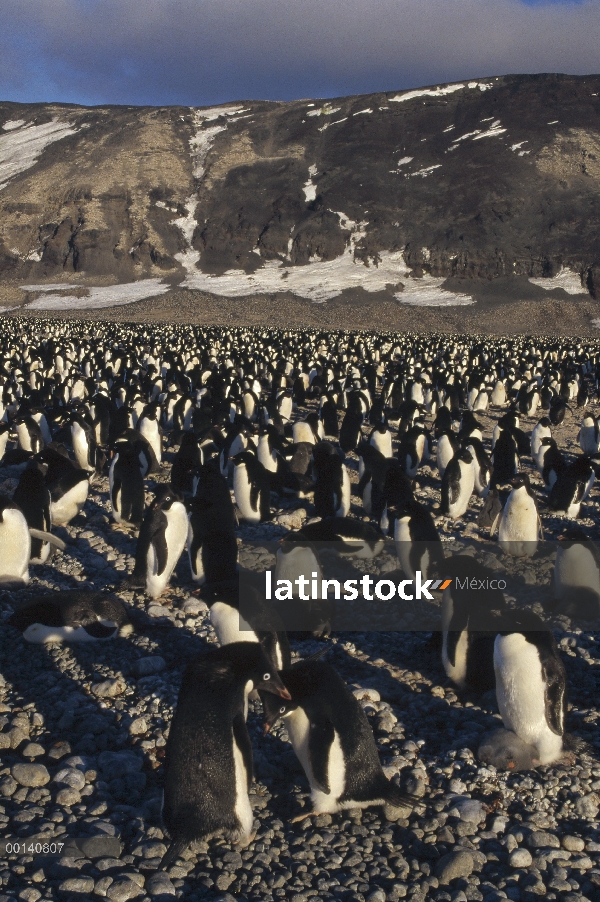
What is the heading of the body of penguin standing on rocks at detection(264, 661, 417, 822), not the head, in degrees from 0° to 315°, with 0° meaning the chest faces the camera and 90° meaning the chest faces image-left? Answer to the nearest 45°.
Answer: approximately 90°

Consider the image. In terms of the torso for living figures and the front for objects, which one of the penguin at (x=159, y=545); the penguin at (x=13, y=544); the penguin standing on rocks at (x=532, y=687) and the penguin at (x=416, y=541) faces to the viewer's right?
the penguin at (x=159, y=545)

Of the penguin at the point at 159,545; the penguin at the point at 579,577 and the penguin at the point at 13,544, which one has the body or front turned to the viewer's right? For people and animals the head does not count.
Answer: the penguin at the point at 159,545

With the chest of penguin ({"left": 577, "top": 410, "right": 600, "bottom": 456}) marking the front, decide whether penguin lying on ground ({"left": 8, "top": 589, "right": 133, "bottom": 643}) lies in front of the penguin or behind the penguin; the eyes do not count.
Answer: in front

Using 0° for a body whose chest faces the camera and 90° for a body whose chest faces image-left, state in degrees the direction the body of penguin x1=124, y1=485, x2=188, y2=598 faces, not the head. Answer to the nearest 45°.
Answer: approximately 270°

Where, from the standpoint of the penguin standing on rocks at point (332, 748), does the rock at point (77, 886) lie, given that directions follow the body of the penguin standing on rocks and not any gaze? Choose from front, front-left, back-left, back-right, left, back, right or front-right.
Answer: front-left

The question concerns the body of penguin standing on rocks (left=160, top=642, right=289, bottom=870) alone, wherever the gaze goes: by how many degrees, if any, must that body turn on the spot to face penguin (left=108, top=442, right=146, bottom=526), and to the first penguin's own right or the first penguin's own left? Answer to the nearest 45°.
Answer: approximately 90° to the first penguin's own left
